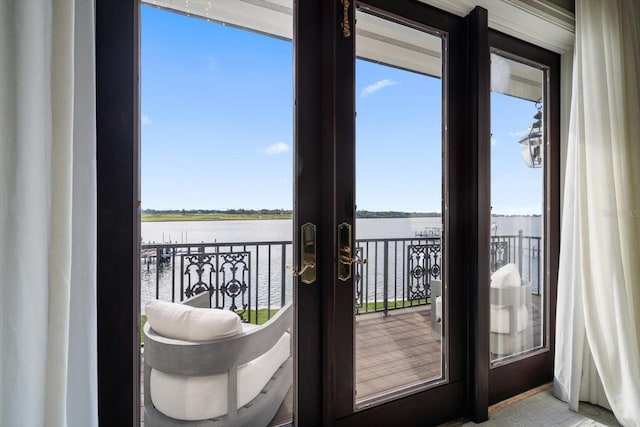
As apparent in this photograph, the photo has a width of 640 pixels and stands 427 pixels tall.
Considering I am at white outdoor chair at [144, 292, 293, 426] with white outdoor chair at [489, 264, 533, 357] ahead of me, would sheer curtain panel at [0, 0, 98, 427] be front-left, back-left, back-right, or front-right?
back-right

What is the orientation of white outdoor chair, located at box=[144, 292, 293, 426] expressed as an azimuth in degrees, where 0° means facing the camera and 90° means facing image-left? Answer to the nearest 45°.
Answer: approximately 225°
